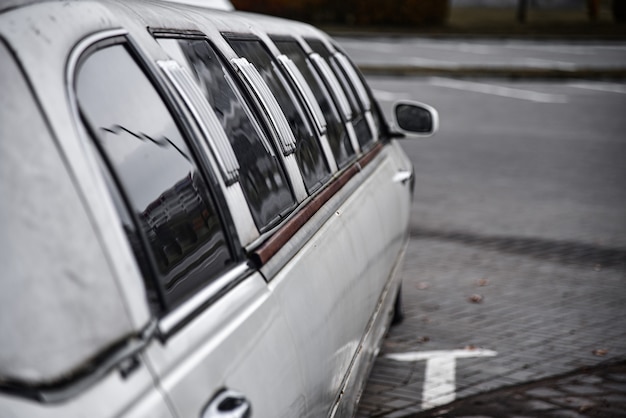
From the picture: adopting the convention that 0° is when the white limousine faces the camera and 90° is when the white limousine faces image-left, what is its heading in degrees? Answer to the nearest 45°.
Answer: approximately 225°
